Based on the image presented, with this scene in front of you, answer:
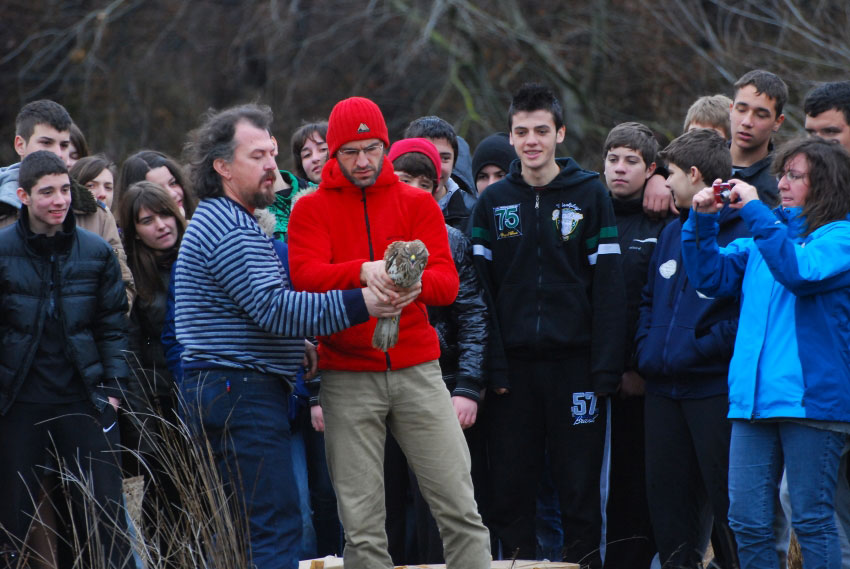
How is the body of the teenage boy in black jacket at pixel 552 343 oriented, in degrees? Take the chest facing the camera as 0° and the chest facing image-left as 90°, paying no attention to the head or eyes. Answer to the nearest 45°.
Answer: approximately 0°

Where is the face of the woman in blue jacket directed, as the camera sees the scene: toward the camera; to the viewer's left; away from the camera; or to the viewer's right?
to the viewer's left

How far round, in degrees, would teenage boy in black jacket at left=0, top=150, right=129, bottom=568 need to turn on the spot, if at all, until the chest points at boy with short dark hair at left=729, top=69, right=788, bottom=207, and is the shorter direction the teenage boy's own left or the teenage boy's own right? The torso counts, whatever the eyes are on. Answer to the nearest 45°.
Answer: approximately 90° to the teenage boy's own left

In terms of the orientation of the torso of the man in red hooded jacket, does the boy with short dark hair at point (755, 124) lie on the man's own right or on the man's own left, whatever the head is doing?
on the man's own left

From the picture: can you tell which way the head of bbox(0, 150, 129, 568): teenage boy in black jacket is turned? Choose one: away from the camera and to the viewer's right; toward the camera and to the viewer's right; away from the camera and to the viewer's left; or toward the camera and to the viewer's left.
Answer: toward the camera and to the viewer's right

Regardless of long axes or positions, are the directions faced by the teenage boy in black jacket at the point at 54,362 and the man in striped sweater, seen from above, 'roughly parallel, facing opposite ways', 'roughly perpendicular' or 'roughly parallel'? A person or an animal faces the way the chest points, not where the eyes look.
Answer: roughly perpendicular

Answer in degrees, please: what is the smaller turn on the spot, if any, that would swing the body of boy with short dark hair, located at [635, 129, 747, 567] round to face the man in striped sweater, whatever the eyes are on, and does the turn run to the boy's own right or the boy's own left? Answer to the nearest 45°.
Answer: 0° — they already face them

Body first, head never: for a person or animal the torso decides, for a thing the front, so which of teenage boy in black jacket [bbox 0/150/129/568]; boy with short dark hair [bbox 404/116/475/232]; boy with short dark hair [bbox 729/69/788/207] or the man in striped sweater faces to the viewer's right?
the man in striped sweater

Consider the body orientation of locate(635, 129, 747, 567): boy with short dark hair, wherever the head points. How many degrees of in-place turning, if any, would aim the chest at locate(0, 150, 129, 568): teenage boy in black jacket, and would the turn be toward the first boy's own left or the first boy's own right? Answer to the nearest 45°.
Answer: approximately 45° to the first boy's own right

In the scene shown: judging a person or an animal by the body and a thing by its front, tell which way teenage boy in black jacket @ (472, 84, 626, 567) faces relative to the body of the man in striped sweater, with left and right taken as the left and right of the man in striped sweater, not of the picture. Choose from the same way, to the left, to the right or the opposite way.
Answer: to the right

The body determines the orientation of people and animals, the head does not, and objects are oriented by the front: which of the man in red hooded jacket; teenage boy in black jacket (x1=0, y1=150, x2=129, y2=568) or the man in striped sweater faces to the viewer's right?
the man in striped sweater
